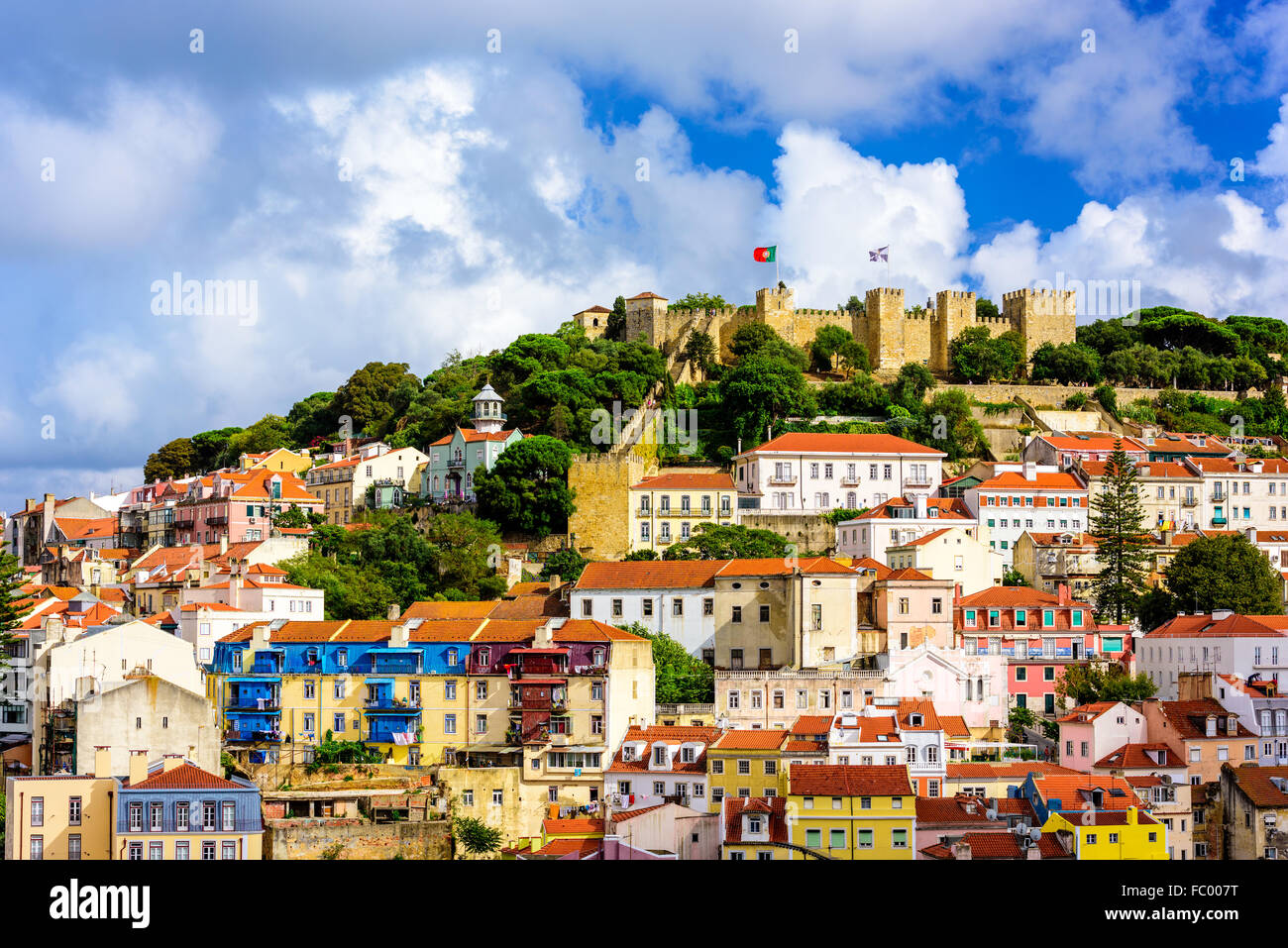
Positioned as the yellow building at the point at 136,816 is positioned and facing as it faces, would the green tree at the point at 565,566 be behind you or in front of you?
behind

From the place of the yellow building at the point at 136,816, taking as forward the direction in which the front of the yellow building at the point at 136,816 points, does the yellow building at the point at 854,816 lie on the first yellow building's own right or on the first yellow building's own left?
on the first yellow building's own left

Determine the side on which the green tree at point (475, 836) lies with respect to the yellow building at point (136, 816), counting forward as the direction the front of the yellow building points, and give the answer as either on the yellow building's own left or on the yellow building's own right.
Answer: on the yellow building's own left

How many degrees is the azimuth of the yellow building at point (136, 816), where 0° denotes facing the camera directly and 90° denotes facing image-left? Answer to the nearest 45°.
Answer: approximately 0°

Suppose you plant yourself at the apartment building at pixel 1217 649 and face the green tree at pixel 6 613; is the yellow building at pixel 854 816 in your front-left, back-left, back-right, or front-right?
front-left

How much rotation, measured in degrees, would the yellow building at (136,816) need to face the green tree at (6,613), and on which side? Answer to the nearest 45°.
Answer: approximately 180°

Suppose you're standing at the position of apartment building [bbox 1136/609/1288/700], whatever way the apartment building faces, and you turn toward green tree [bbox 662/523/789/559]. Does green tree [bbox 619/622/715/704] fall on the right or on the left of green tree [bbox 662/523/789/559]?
left

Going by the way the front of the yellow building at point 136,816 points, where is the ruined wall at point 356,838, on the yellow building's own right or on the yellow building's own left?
on the yellow building's own left

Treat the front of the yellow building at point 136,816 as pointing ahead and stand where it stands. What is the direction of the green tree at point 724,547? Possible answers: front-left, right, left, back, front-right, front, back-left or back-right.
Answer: back-left

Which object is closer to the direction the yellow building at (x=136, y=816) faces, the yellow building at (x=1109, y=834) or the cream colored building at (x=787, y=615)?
the yellow building

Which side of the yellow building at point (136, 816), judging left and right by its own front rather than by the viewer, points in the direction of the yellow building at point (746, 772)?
left

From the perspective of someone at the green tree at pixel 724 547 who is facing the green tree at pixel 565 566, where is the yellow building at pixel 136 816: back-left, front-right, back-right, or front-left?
front-left

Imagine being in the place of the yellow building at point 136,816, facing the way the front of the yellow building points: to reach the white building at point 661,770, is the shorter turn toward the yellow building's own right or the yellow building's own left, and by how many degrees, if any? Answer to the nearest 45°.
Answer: approximately 90° to the yellow building's own left
